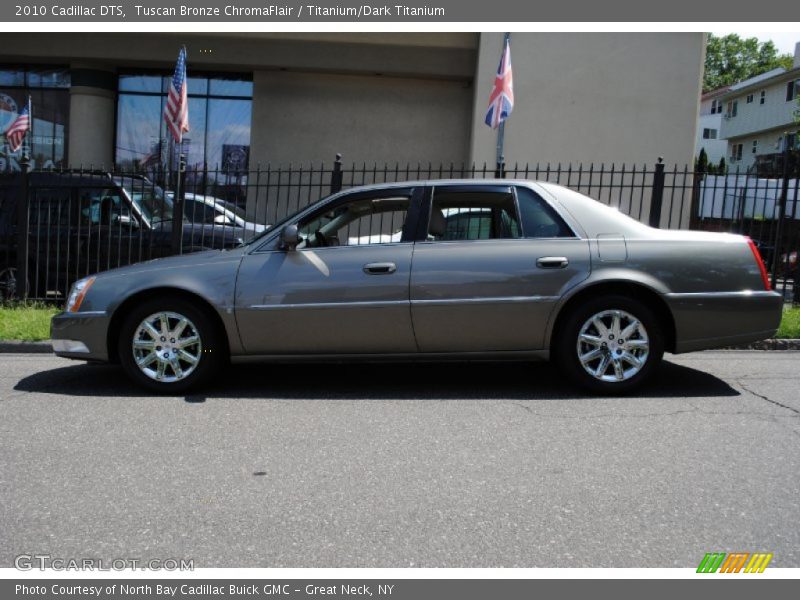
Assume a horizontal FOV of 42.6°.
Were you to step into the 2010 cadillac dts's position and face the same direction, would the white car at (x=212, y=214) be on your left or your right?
on your right

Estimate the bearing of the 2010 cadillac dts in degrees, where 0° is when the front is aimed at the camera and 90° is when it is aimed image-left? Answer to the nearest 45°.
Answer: approximately 90°

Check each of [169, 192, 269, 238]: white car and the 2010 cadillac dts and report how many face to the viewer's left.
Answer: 1

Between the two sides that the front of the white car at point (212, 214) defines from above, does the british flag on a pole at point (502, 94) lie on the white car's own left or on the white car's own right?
on the white car's own left

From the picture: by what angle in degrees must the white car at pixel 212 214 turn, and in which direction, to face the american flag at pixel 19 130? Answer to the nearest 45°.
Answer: approximately 180°

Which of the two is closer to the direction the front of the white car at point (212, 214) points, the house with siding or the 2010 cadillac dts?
the 2010 cadillac dts

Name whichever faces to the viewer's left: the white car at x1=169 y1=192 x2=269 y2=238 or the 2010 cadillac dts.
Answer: the 2010 cadillac dts

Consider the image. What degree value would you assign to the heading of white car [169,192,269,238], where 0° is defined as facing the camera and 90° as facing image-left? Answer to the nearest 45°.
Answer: approximately 315°

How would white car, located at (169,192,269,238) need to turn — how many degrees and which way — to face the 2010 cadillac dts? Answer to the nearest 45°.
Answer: approximately 45° to its right

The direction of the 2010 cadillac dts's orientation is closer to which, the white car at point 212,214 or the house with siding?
the white car
